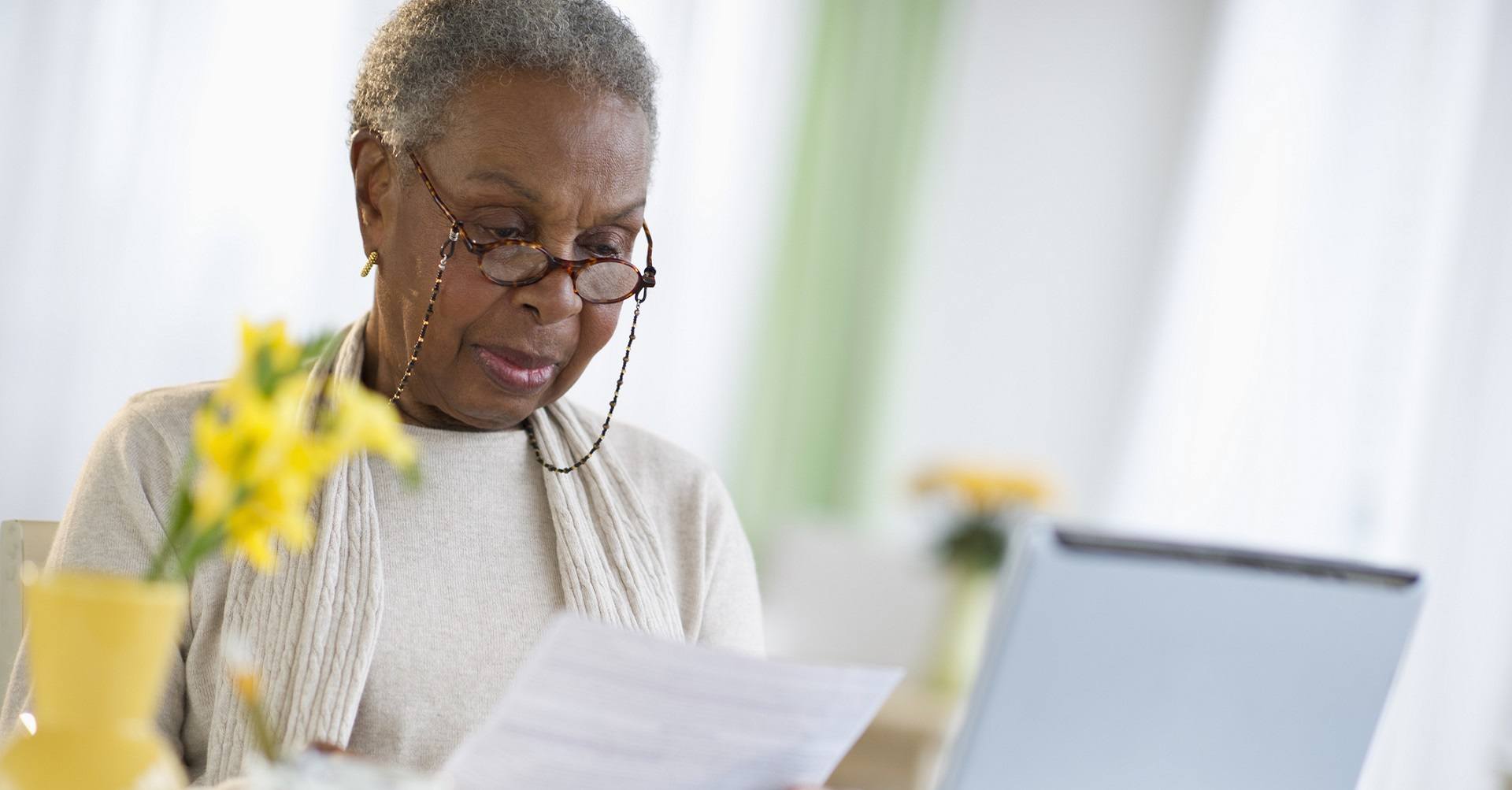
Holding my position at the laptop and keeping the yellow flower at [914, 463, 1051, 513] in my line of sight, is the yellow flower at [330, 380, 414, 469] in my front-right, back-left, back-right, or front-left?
back-left

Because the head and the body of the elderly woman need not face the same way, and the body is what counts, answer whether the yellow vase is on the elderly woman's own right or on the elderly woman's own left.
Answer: on the elderly woman's own right

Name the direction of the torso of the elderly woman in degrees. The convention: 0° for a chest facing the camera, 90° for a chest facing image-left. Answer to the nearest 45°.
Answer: approximately 315°

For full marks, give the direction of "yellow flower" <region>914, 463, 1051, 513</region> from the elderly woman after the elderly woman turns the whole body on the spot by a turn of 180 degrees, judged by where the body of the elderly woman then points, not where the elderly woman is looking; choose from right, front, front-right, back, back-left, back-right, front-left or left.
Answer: right

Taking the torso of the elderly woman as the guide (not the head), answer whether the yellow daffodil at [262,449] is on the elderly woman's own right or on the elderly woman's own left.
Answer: on the elderly woman's own right
